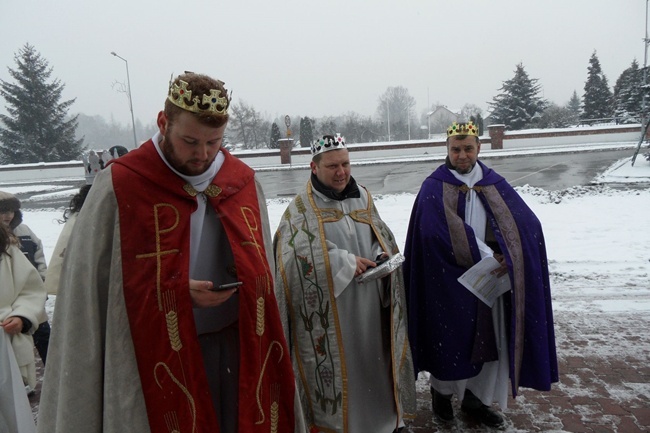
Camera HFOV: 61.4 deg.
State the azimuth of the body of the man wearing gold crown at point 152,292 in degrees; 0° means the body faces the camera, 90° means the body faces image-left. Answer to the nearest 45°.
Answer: approximately 315°

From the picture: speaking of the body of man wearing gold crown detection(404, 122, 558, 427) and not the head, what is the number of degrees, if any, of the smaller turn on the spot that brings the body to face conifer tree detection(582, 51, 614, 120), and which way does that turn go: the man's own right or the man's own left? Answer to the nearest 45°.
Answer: approximately 180°

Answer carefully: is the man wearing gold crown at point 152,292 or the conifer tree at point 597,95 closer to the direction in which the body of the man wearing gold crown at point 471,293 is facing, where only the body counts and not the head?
the man wearing gold crown

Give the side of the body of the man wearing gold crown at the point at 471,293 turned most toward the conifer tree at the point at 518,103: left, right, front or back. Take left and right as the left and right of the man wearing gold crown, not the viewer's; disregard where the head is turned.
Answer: back

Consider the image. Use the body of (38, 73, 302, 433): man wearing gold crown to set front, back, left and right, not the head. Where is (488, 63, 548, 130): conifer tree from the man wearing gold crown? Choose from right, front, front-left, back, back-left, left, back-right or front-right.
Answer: left

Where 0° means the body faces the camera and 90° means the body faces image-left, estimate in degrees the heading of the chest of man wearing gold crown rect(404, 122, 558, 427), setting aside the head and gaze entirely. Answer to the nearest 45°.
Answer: approximately 0°

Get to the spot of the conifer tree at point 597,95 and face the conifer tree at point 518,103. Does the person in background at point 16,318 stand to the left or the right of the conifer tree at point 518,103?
left

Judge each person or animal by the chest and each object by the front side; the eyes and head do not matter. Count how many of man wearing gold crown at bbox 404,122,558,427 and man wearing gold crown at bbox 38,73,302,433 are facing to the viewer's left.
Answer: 0

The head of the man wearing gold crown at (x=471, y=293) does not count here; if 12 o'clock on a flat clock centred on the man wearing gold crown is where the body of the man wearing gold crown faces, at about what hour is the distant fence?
The distant fence is roughly at 6 o'clock from the man wearing gold crown.
